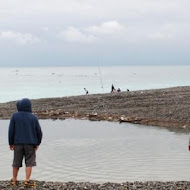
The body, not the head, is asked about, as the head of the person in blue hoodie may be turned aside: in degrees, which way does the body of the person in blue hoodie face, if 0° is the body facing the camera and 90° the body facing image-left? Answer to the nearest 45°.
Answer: approximately 180°
